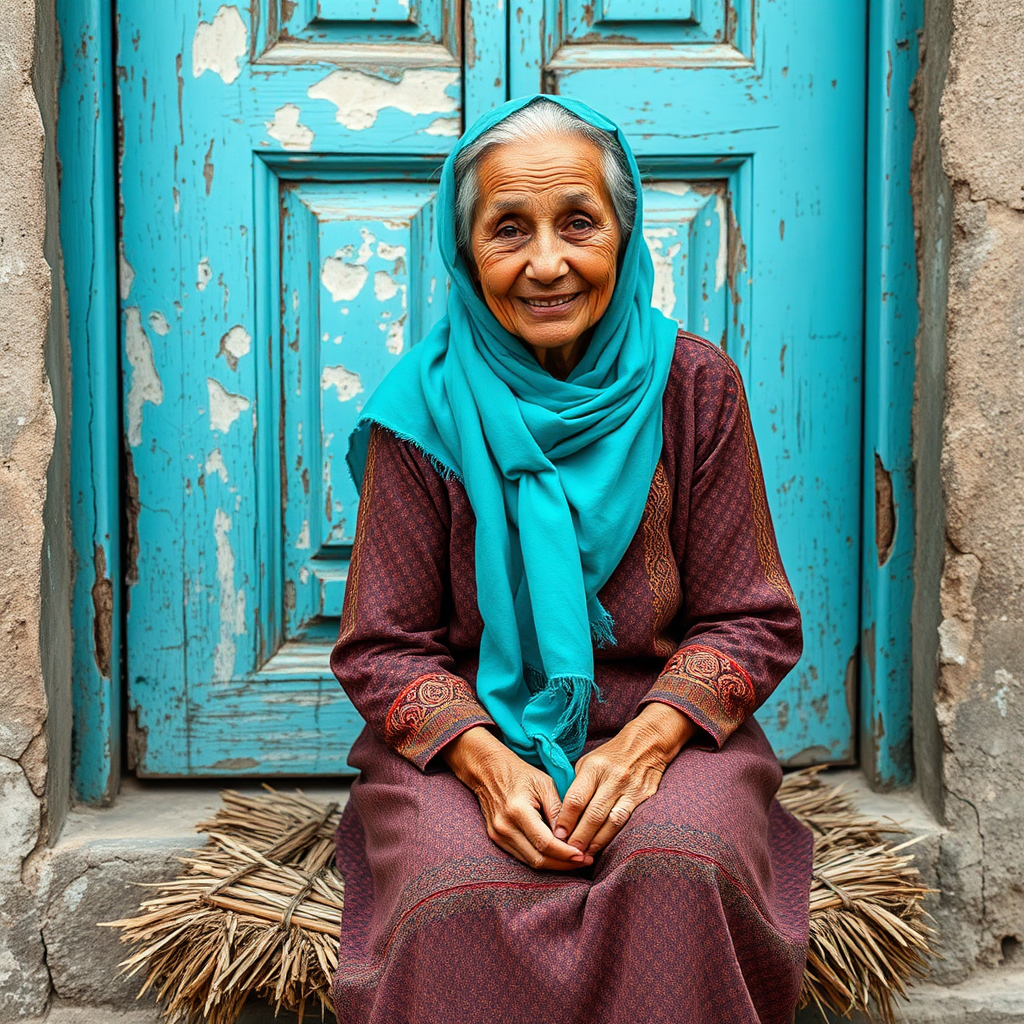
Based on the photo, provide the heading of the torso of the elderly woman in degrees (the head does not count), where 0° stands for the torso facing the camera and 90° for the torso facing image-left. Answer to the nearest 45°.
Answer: approximately 0°
